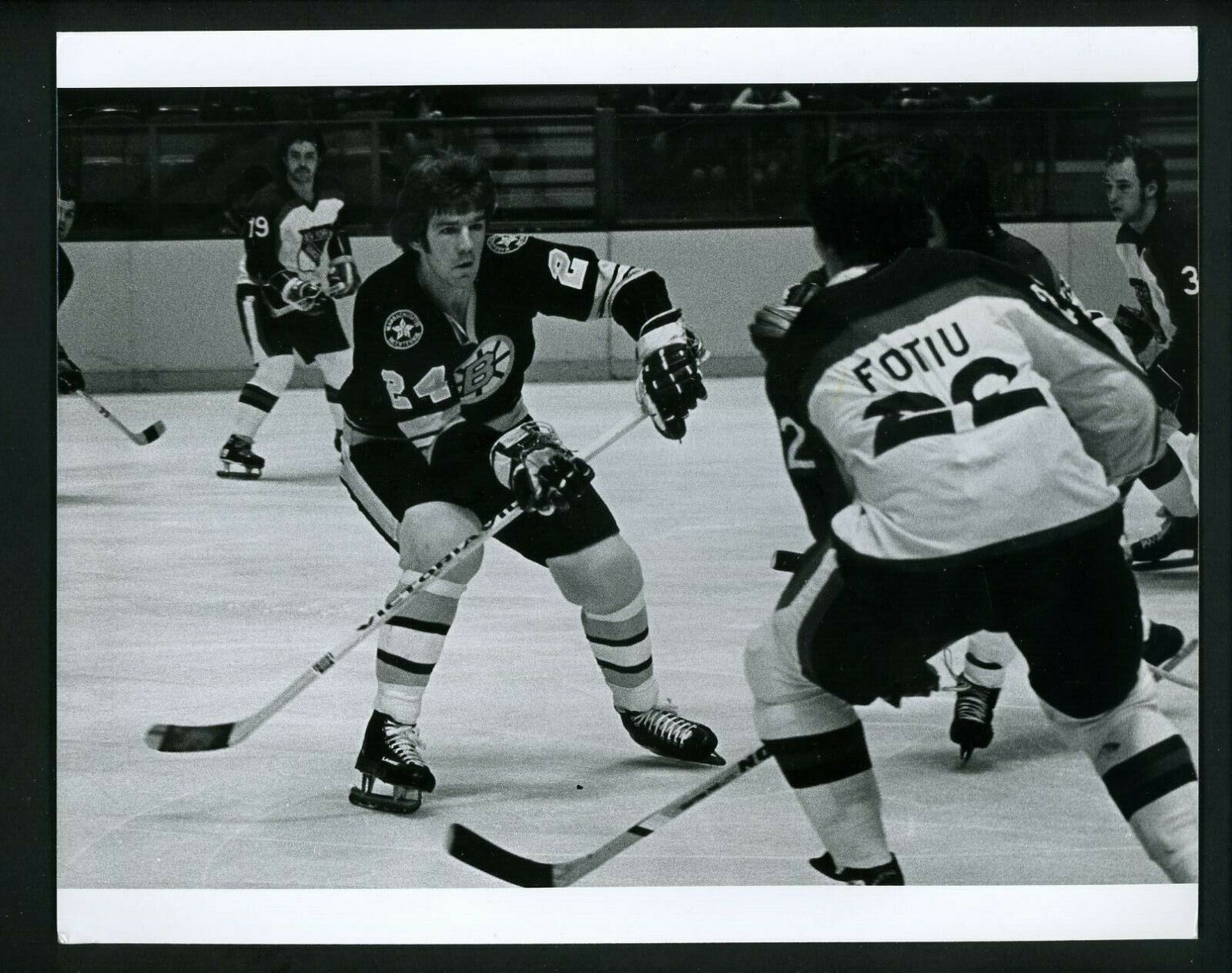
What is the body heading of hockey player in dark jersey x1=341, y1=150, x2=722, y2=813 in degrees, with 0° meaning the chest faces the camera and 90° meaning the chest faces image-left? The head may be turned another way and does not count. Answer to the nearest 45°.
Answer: approximately 315°
